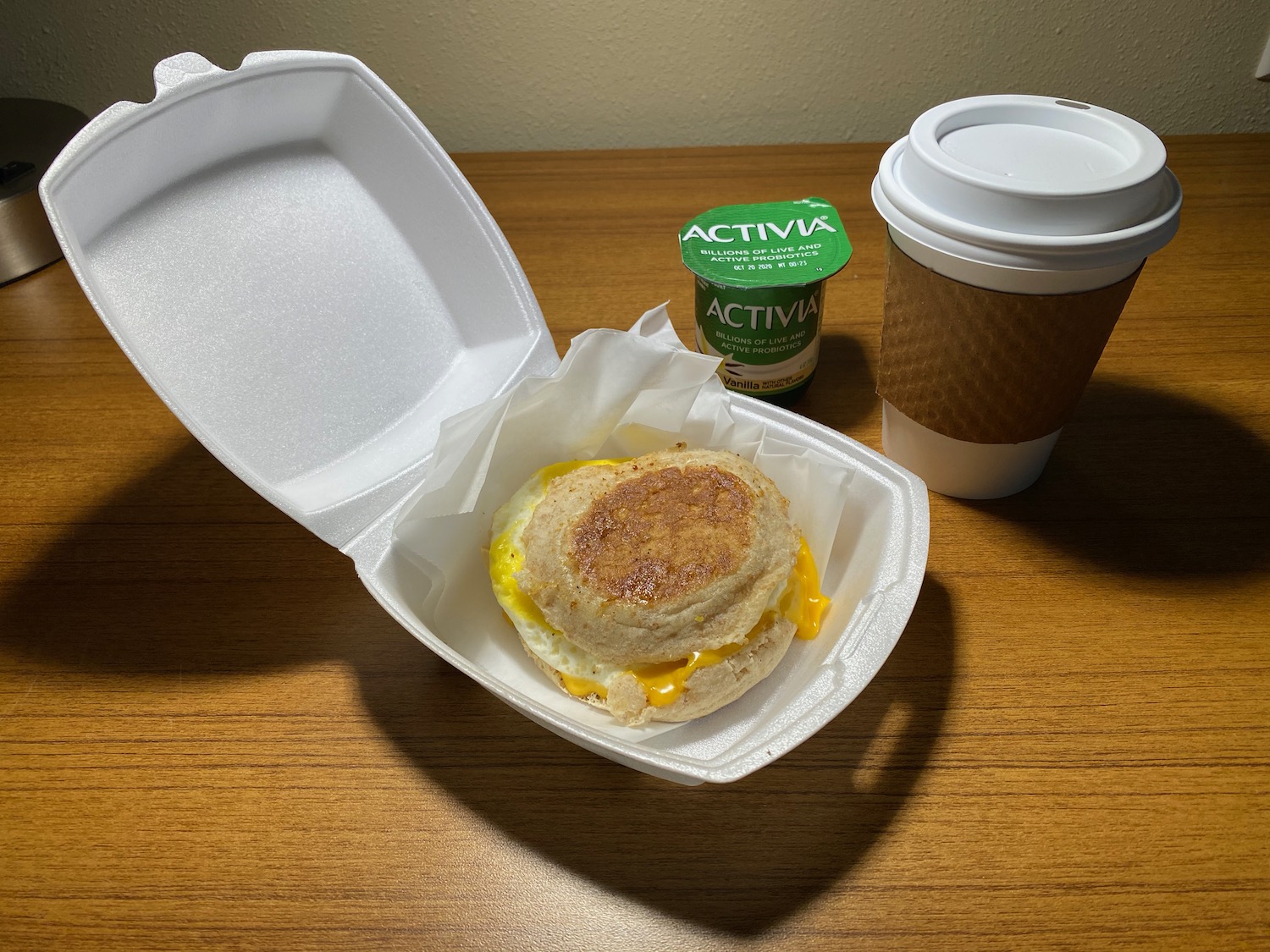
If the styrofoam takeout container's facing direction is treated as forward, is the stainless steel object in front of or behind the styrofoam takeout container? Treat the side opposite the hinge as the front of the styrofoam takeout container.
behind

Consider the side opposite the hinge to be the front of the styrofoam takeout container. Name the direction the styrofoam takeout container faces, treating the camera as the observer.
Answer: facing the viewer and to the right of the viewer
